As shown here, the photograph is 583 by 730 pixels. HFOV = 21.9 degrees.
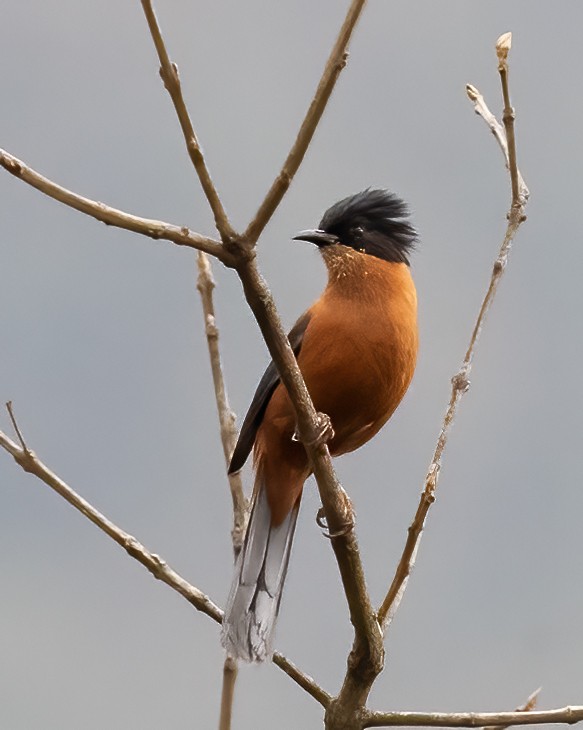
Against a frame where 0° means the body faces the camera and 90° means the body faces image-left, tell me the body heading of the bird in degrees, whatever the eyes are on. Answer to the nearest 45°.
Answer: approximately 315°

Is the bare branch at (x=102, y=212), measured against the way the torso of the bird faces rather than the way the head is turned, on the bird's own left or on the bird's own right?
on the bird's own right

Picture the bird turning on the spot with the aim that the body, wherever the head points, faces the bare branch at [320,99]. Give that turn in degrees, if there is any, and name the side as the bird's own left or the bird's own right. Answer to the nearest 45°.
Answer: approximately 45° to the bird's own right
